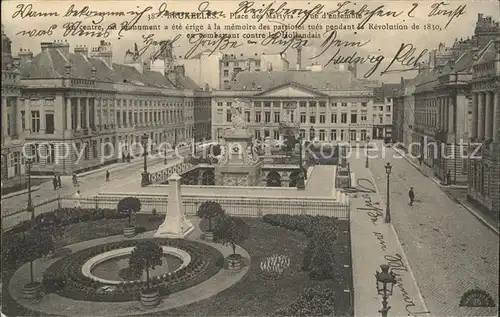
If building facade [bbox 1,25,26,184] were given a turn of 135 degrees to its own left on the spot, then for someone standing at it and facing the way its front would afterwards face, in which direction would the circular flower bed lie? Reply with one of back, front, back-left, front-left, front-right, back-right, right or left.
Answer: back

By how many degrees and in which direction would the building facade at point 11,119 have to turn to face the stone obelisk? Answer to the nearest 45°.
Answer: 0° — it already faces it

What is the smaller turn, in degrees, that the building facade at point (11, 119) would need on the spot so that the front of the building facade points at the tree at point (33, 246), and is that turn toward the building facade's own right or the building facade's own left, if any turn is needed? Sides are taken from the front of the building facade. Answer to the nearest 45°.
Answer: approximately 45° to the building facade's own right

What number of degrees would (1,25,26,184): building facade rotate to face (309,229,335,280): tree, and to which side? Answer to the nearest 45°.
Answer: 0° — it already faces it

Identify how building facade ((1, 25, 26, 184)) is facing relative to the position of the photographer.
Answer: facing the viewer and to the right of the viewer
